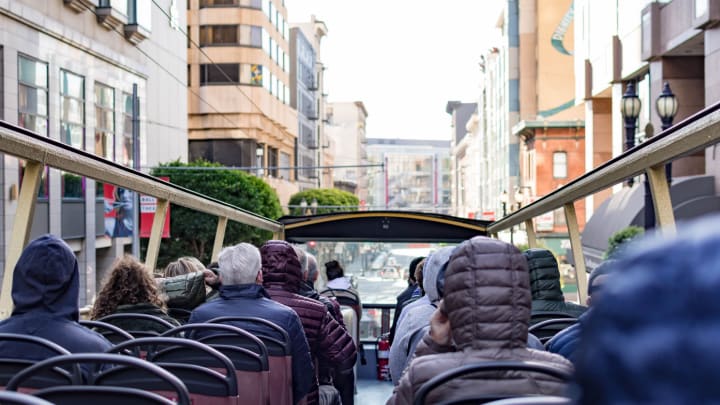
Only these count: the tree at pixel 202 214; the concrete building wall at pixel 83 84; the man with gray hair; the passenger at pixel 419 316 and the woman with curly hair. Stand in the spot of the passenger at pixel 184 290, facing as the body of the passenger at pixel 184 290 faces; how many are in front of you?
2

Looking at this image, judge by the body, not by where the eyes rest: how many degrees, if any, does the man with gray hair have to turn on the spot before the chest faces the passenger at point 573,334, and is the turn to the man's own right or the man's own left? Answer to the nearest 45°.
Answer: approximately 135° to the man's own right

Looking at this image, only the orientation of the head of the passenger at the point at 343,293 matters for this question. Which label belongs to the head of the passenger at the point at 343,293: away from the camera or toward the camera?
away from the camera

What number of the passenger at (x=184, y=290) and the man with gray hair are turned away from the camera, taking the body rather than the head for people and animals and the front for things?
2

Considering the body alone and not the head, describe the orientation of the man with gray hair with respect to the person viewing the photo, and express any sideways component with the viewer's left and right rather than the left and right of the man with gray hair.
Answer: facing away from the viewer

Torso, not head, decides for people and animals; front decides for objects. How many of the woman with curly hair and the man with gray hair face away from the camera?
2

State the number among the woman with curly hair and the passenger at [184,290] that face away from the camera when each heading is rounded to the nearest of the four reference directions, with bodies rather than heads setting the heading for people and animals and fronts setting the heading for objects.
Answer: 2

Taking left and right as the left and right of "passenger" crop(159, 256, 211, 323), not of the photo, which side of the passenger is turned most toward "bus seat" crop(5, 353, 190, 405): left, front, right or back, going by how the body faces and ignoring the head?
back

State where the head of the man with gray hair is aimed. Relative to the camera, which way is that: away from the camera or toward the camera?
away from the camera

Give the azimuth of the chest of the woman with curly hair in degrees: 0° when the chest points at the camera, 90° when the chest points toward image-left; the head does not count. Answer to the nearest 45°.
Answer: approximately 180°

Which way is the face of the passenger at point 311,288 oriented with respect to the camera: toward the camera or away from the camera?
away from the camera

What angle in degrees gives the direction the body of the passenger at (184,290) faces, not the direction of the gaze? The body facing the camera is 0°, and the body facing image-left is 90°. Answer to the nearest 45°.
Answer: approximately 180°
